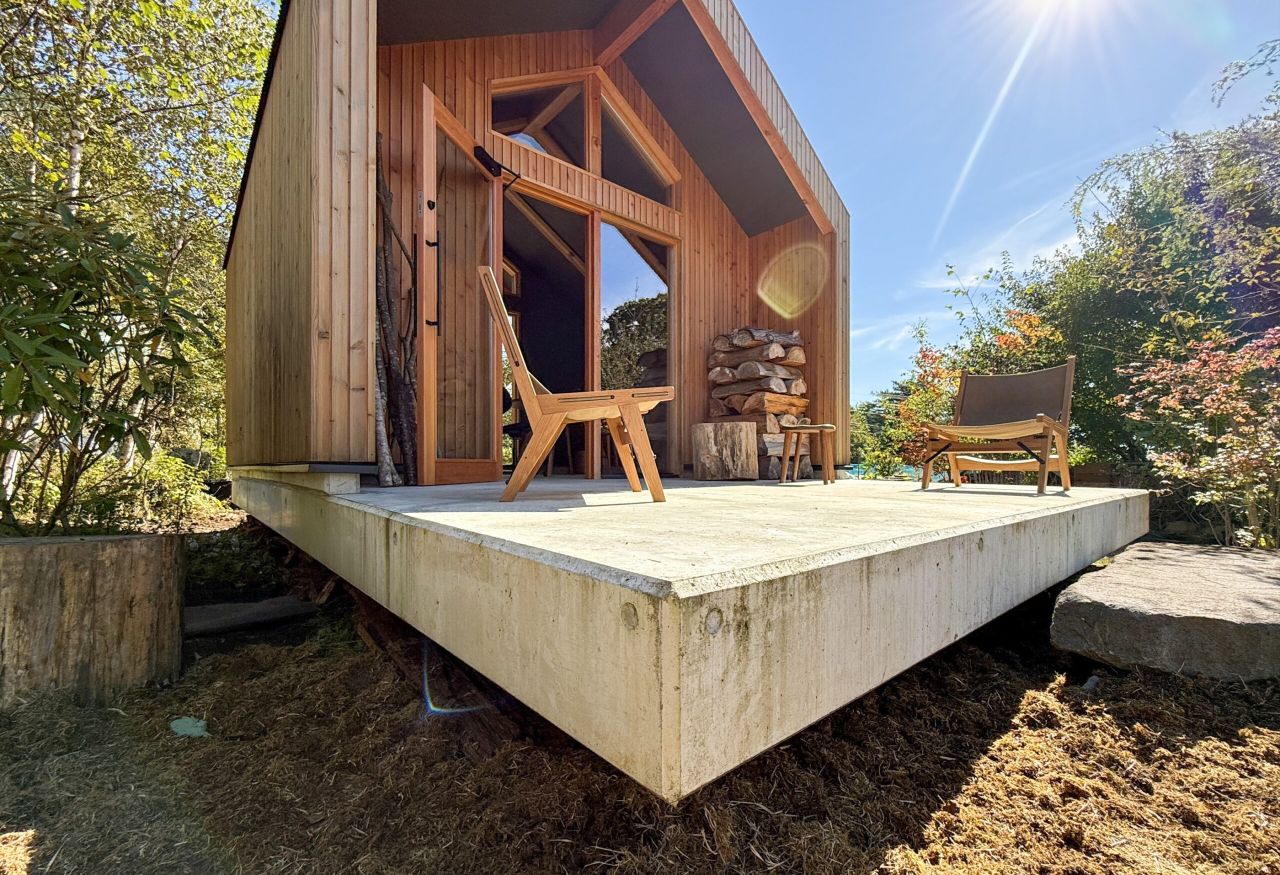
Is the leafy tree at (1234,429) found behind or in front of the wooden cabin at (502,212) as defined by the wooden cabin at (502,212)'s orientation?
in front

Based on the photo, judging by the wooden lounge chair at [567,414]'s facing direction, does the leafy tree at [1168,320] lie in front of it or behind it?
in front

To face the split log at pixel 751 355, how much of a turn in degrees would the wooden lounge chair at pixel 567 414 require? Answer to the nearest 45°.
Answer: approximately 45° to its left

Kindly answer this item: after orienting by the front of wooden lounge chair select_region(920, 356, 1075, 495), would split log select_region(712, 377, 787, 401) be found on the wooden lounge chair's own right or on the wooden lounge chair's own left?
on the wooden lounge chair's own right

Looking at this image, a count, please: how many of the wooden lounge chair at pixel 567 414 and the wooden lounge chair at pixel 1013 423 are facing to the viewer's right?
1

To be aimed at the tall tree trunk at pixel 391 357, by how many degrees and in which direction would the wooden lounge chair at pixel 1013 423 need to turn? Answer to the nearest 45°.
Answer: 0° — it already faces it

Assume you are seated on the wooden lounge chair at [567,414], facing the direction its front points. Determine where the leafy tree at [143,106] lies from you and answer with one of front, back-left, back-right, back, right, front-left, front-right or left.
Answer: back-left

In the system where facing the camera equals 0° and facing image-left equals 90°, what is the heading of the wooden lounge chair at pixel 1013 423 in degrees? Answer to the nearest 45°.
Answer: approximately 45°

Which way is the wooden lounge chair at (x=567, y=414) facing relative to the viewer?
to the viewer's right

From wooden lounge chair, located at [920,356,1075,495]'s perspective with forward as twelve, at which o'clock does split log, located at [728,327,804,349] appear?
The split log is roughly at 2 o'clock from the wooden lounge chair.

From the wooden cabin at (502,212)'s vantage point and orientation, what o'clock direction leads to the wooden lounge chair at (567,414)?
The wooden lounge chair is roughly at 1 o'clock from the wooden cabin.

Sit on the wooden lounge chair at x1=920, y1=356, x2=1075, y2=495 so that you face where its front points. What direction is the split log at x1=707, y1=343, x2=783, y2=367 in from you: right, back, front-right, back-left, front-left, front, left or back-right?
front-right
